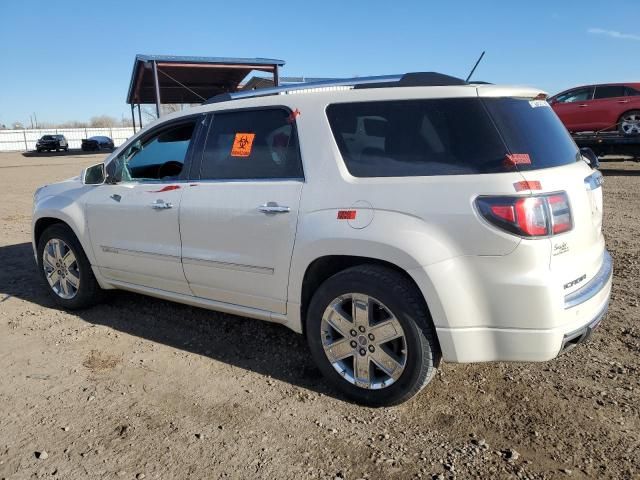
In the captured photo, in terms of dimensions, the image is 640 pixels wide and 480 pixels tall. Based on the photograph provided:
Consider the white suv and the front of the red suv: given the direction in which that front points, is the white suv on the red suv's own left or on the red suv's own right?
on the red suv's own left

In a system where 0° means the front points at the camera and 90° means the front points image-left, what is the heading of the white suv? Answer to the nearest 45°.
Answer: approximately 135°

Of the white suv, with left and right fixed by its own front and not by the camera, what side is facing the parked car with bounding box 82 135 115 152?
front

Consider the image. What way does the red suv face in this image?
to the viewer's left

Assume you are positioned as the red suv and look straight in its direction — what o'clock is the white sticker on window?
The white sticker on window is roughly at 9 o'clock from the red suv.

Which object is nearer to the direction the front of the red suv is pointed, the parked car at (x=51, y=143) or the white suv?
the parked car

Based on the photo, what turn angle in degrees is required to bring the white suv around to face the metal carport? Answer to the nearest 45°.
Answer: approximately 45° to its right

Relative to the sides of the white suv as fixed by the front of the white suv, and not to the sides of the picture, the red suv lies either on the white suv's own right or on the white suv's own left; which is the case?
on the white suv's own right

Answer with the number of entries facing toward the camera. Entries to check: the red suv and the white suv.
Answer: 0
